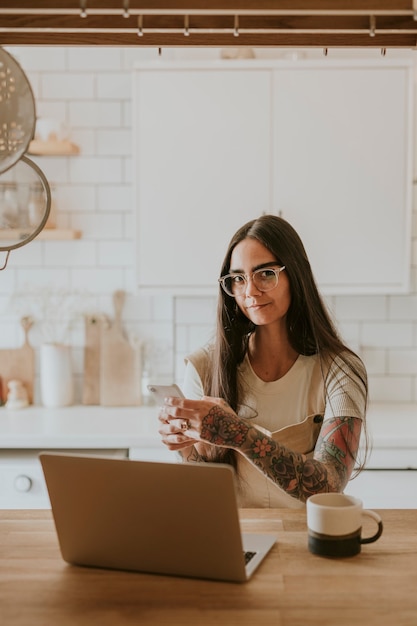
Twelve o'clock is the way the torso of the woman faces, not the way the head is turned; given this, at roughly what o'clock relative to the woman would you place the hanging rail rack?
The hanging rail rack is roughly at 11 o'clock from the woman.

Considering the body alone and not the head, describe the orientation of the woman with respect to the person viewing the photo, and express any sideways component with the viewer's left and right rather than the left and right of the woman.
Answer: facing the viewer and to the left of the viewer

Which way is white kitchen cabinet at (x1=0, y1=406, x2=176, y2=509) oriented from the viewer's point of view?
toward the camera

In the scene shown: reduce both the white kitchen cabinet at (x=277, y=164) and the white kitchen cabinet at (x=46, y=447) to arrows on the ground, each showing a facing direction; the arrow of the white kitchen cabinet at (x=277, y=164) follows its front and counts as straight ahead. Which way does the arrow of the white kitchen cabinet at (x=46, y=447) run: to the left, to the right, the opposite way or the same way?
the same way

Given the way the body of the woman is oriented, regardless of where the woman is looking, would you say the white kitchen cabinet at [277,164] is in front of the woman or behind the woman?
behind

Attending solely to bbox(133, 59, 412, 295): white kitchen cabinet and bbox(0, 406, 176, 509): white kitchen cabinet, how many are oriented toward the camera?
2

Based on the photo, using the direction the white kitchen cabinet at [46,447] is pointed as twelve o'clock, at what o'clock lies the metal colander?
The metal colander is roughly at 12 o'clock from the white kitchen cabinet.

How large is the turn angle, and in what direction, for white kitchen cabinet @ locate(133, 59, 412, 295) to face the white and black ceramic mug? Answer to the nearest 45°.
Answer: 0° — it already faces it

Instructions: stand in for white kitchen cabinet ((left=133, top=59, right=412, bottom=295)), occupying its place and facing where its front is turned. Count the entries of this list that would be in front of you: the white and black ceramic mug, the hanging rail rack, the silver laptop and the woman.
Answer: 4

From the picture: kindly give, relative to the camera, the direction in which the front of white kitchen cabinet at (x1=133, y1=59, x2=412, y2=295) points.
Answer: facing the viewer

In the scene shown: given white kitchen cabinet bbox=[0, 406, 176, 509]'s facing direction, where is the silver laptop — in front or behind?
in front

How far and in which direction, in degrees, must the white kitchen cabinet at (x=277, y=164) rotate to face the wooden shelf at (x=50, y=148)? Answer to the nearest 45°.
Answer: approximately 90° to its right

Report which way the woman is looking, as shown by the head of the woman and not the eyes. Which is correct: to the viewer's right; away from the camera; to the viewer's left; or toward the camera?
toward the camera

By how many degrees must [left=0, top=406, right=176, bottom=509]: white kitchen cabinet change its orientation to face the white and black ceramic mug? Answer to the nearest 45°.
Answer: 0° — it already faces it
